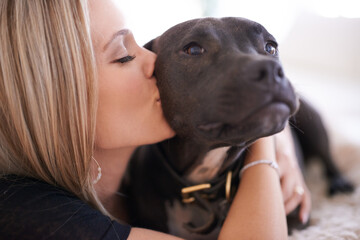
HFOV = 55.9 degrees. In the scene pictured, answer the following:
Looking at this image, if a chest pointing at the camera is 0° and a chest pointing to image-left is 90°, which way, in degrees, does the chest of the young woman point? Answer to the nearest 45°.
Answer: approximately 270°
